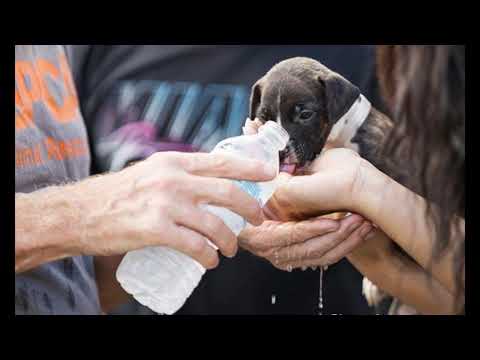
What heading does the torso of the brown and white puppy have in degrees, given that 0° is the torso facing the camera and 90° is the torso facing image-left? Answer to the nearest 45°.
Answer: approximately 45°
